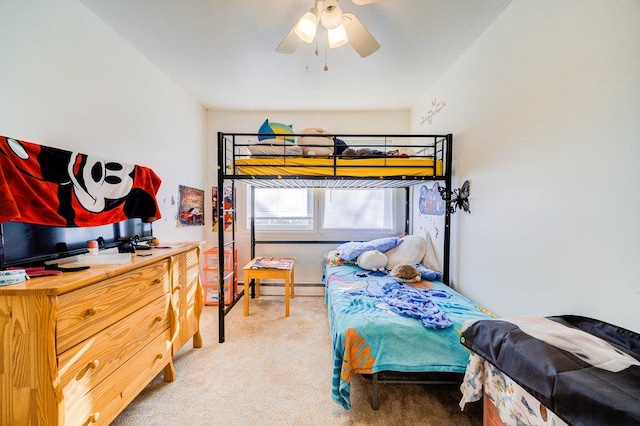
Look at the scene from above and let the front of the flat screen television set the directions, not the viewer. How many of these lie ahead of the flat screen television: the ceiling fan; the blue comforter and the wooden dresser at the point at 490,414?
3

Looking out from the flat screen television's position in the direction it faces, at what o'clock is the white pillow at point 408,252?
The white pillow is roughly at 11 o'clock from the flat screen television.

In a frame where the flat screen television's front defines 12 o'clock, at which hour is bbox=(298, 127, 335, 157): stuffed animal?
The stuffed animal is roughly at 11 o'clock from the flat screen television.

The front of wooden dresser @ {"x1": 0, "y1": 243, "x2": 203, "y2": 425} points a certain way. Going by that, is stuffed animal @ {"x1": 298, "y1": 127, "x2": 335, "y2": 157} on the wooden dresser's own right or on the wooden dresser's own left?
on the wooden dresser's own left

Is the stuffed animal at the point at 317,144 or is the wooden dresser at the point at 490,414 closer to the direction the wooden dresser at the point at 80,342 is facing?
the wooden dresser

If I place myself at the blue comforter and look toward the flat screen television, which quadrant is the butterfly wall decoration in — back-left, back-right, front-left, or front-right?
back-right

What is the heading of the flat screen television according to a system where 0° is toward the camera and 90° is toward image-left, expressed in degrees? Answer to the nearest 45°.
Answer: approximately 315°

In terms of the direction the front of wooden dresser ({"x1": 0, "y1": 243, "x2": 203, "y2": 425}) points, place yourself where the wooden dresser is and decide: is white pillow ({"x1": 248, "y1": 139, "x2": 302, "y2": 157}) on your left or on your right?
on your left

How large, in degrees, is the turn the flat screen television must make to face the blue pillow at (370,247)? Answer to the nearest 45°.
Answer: approximately 45° to its left

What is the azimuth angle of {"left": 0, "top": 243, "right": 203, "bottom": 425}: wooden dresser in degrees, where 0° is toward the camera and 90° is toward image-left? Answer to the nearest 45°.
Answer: approximately 315°
